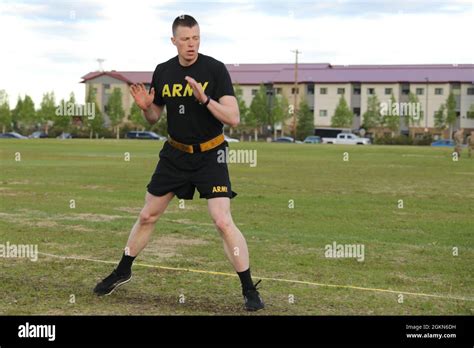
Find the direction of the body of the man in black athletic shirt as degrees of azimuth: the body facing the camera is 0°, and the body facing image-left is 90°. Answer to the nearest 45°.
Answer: approximately 0°
